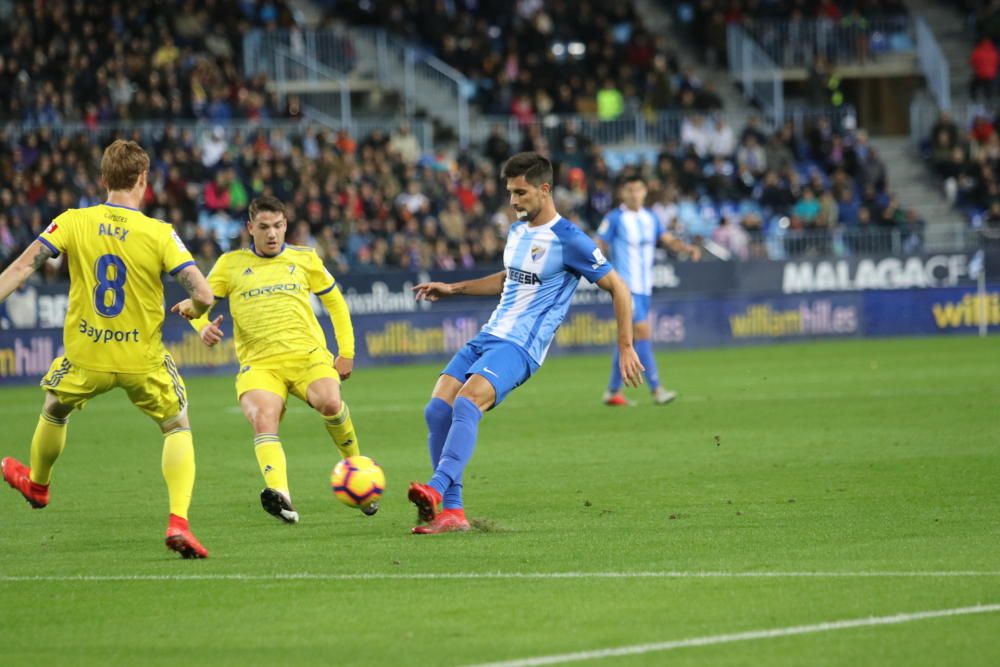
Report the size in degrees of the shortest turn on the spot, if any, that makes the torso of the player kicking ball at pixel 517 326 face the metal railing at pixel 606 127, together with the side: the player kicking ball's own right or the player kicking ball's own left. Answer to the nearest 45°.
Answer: approximately 135° to the player kicking ball's own right

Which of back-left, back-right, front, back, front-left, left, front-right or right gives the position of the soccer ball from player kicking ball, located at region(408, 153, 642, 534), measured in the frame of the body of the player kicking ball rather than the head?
front-right

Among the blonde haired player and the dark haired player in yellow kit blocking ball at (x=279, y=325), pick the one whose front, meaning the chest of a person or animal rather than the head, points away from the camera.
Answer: the blonde haired player

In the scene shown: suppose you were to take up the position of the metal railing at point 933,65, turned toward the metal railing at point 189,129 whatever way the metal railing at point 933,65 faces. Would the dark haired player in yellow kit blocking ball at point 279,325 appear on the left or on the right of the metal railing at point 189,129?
left

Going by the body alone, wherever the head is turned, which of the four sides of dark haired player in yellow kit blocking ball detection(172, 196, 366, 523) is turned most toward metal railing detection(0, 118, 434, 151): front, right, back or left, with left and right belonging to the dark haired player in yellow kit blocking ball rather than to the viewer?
back

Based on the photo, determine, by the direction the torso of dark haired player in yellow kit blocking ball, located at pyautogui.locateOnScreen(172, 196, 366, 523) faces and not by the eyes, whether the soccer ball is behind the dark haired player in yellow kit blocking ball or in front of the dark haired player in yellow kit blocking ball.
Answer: in front

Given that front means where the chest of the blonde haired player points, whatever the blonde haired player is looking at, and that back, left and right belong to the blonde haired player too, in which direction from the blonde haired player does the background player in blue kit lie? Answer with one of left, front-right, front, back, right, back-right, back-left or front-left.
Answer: front-right

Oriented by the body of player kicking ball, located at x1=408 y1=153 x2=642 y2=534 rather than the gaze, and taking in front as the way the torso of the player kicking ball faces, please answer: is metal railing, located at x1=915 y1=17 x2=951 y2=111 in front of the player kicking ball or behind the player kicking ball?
behind

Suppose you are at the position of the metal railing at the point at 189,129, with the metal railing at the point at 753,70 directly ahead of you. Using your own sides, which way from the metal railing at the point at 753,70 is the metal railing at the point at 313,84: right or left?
left

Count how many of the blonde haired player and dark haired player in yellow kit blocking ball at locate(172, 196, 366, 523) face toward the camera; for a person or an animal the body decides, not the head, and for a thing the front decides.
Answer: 1

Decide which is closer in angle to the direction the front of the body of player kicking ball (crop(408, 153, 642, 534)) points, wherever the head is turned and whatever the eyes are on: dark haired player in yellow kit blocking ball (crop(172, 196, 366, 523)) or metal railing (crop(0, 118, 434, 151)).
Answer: the dark haired player in yellow kit blocking ball

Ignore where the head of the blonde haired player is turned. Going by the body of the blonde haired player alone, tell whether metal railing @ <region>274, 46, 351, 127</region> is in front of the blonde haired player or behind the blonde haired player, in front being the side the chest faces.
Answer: in front

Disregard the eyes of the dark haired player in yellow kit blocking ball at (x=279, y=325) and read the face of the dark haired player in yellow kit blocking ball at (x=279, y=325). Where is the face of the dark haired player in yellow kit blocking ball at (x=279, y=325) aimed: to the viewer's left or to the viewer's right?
to the viewer's right

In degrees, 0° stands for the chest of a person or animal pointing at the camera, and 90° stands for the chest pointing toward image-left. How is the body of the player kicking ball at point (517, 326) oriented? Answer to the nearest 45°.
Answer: approximately 45°

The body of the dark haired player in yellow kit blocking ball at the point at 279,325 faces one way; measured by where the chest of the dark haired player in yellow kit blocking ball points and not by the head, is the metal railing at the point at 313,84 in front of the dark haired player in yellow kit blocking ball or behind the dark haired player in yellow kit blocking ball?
behind

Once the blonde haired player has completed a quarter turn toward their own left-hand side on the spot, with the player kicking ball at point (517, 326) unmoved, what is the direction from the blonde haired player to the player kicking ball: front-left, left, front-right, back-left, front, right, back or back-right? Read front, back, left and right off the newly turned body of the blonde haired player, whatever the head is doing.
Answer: back

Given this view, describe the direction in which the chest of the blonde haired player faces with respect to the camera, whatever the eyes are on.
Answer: away from the camera
